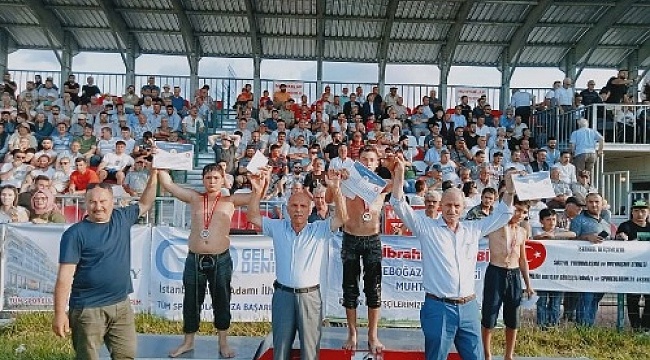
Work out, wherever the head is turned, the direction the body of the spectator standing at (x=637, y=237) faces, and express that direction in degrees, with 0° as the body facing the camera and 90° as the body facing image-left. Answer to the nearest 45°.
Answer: approximately 0°

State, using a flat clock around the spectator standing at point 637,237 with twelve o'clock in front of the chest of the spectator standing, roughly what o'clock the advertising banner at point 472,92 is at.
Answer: The advertising banner is roughly at 5 o'clock from the spectator standing.

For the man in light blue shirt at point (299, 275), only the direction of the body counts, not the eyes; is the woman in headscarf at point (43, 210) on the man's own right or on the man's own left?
on the man's own right

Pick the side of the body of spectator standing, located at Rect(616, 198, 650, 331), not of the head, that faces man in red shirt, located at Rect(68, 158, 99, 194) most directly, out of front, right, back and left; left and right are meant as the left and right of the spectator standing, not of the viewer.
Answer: right

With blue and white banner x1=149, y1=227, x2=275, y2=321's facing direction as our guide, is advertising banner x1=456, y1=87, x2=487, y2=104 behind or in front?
behind

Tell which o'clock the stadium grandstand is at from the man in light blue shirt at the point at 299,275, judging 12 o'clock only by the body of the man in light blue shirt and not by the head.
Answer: The stadium grandstand is roughly at 6 o'clock from the man in light blue shirt.

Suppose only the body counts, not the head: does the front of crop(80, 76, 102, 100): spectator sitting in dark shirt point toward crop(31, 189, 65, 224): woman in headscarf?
yes

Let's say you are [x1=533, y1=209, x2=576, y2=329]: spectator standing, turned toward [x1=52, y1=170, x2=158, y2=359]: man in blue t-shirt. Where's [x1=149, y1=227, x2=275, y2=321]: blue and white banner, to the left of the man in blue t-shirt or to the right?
right

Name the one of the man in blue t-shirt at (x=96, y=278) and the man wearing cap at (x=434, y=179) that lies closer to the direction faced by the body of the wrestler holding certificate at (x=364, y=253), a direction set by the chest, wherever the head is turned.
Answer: the man in blue t-shirt
